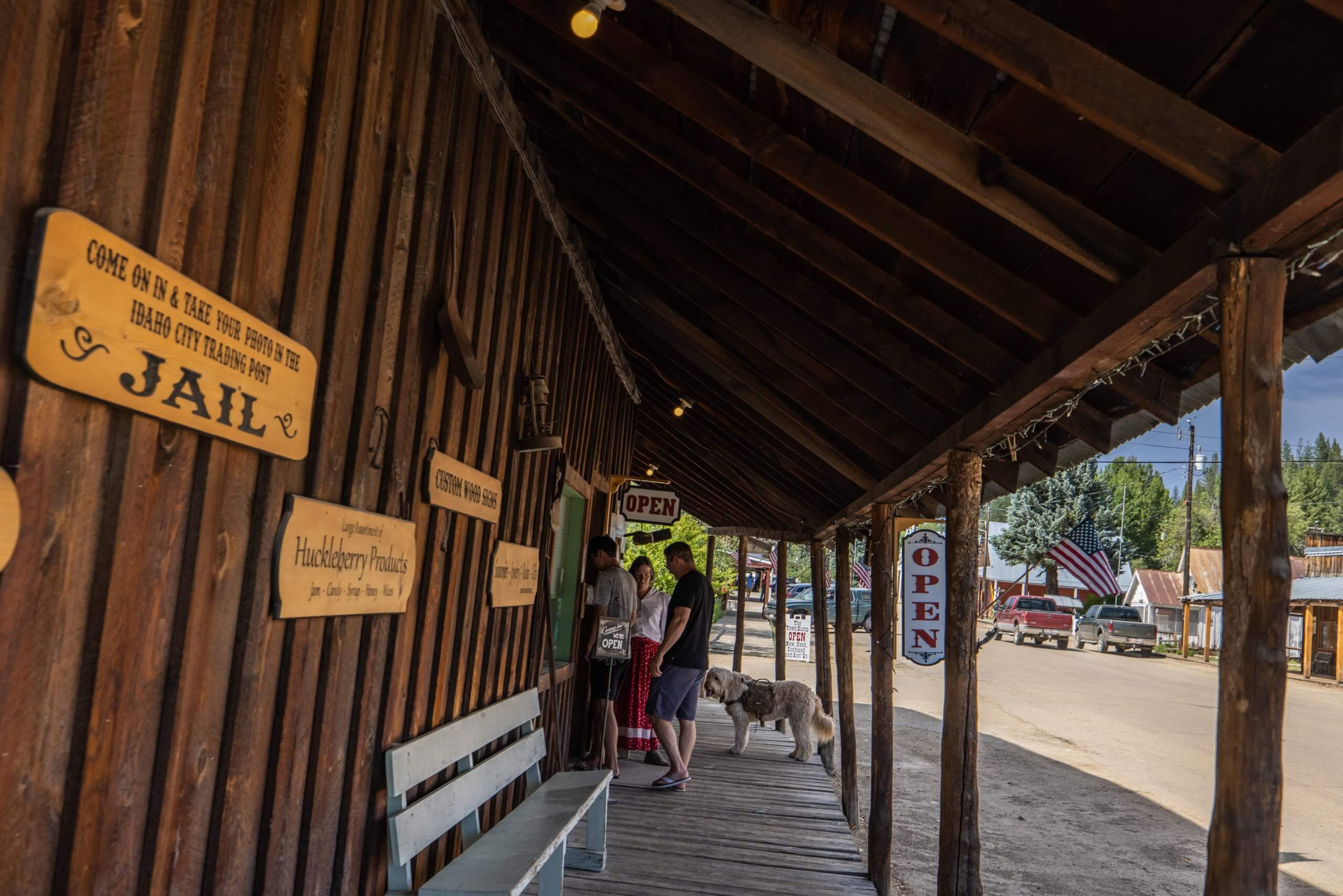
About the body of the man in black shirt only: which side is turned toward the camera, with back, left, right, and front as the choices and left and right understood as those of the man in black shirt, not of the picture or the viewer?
left

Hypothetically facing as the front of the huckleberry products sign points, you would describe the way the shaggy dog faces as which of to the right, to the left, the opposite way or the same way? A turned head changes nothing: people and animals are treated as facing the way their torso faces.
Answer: the opposite way

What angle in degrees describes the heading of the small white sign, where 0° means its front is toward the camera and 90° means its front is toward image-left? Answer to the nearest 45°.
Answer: approximately 0°

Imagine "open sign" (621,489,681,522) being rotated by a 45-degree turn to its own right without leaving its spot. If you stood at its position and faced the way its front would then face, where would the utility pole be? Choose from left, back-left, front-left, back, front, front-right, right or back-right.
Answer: back

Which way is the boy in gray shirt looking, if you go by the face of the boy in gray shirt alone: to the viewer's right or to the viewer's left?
to the viewer's left

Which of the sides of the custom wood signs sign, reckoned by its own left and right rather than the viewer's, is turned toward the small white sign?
left

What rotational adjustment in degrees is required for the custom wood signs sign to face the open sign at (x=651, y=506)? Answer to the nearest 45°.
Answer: approximately 135° to its left

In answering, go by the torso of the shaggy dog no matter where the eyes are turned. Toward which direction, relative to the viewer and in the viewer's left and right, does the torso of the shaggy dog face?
facing to the left of the viewer

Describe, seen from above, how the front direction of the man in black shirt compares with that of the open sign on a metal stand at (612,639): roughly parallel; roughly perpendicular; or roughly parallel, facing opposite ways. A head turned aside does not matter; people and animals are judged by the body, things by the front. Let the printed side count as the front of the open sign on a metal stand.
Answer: roughly perpendicular

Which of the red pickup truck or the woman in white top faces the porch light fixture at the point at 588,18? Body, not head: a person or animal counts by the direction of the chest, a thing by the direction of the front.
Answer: the woman in white top
